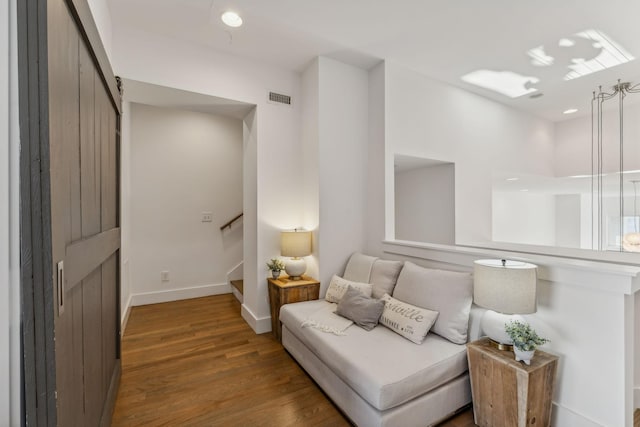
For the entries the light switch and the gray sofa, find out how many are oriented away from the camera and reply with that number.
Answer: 0

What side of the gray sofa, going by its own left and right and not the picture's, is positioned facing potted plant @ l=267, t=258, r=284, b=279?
right

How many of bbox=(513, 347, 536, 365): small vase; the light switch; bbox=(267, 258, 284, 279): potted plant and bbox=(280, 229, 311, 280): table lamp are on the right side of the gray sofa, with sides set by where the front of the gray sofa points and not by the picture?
3

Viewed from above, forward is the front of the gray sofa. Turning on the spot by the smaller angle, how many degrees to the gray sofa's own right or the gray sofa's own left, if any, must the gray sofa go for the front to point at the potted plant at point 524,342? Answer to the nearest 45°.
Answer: approximately 135° to the gray sofa's own left

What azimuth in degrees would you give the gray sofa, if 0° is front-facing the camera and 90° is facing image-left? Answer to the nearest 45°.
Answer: approximately 45°

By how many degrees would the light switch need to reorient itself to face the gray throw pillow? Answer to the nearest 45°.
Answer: approximately 45° to its left

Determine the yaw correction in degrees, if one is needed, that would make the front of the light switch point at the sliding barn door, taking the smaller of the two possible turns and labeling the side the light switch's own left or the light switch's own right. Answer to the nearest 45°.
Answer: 0° — it already faces it

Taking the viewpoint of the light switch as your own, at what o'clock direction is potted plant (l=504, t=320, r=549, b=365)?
The potted plant is roughly at 11 o'clock from the light switch.

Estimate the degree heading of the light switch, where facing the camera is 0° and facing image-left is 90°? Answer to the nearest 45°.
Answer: approximately 0°
